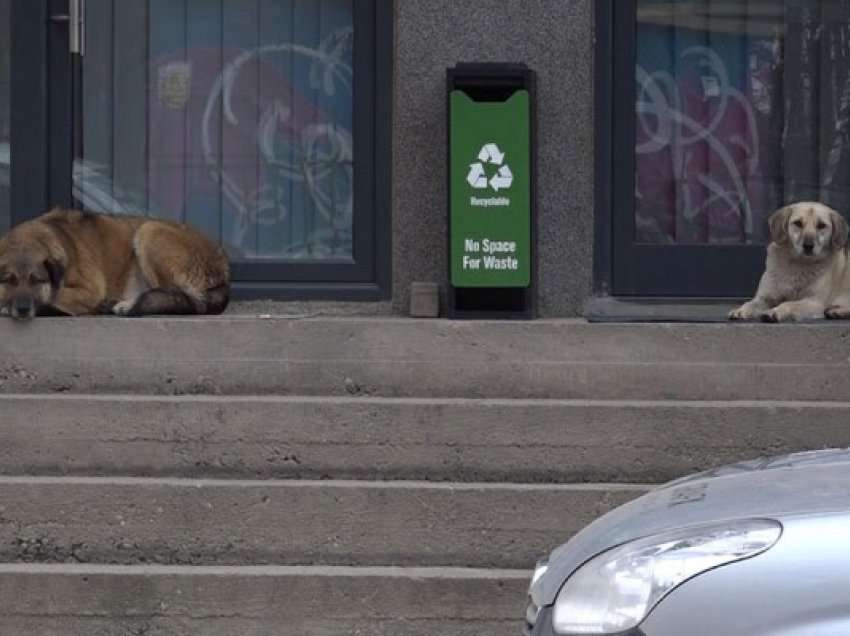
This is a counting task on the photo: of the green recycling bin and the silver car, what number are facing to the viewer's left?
1

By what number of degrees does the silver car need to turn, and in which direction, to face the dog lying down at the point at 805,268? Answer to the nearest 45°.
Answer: approximately 90° to its right

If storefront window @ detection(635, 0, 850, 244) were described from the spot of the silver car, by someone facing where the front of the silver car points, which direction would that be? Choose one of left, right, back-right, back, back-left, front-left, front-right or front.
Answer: right

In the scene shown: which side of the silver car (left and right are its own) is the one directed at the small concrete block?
right

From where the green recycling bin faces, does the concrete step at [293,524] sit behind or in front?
in front

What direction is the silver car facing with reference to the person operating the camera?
facing to the left of the viewer

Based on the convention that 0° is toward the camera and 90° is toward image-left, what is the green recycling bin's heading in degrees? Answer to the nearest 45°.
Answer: approximately 0°

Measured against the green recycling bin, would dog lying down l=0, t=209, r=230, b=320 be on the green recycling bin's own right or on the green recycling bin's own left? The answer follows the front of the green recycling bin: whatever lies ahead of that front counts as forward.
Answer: on the green recycling bin's own right

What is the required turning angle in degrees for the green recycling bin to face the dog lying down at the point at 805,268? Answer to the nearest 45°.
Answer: approximately 90° to its left

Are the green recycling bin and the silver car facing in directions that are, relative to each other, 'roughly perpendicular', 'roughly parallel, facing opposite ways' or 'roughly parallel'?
roughly perpendicular
